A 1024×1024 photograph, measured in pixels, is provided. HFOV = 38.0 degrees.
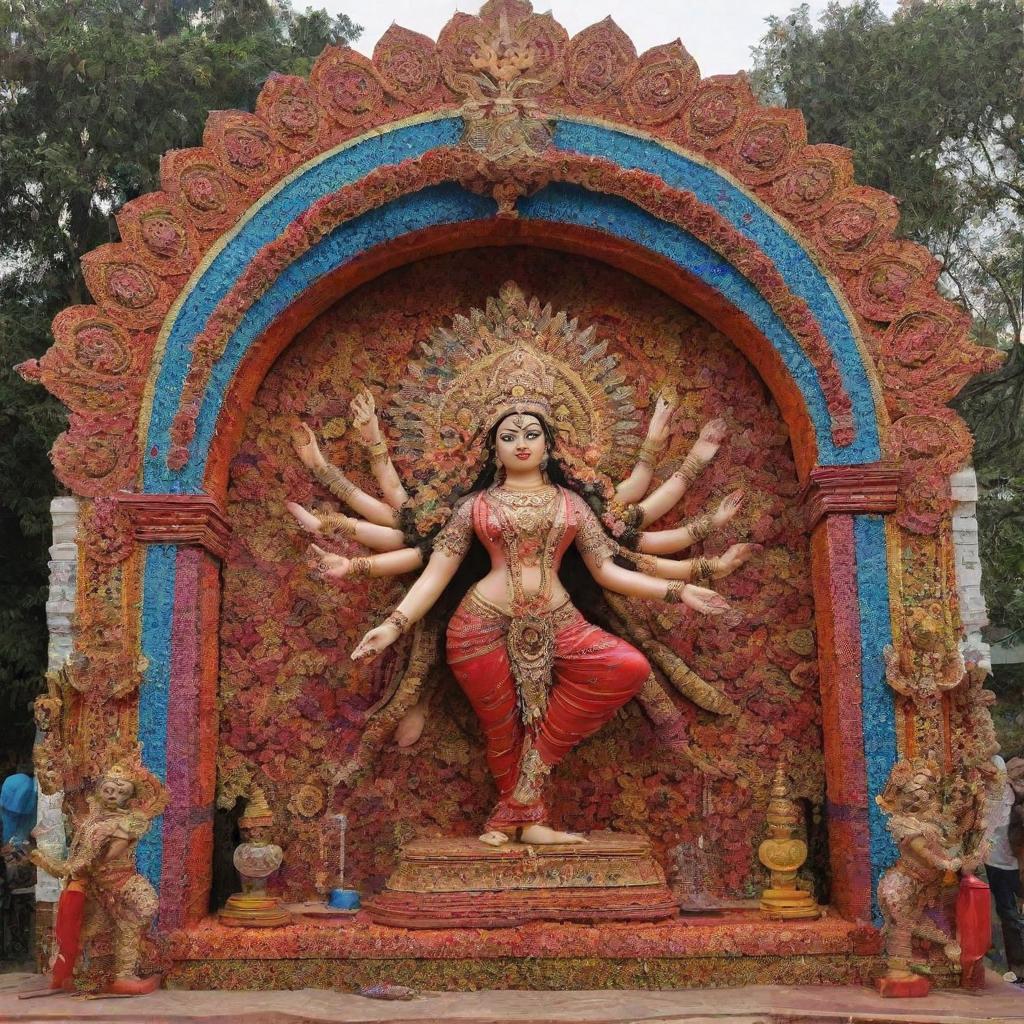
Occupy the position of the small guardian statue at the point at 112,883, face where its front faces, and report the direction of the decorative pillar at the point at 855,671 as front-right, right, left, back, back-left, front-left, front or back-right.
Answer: left

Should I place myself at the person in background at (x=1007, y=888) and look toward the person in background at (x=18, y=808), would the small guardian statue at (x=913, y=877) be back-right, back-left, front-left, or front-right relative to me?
front-left

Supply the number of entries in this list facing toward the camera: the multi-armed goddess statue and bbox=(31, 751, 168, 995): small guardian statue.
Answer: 2

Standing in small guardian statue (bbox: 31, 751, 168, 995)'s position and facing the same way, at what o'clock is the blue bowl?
The blue bowl is roughly at 8 o'clock from the small guardian statue.

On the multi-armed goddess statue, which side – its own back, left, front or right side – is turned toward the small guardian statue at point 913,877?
left

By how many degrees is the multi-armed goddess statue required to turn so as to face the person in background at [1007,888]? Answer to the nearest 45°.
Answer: approximately 135° to its left

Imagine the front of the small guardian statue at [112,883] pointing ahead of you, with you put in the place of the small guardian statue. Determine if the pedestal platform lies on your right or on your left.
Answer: on your left

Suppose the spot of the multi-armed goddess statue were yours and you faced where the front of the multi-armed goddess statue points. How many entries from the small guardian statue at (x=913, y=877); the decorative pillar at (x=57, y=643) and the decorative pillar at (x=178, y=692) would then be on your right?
2

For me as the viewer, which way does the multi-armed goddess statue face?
facing the viewer

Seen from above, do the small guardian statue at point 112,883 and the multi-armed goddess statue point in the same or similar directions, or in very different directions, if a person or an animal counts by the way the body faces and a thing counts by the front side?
same or similar directions

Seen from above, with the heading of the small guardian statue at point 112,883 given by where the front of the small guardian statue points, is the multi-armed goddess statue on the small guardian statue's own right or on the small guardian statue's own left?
on the small guardian statue's own left
